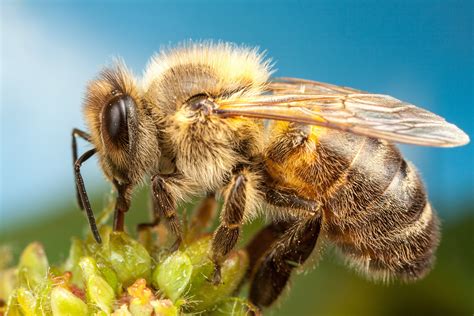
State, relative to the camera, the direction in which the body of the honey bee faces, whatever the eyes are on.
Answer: to the viewer's left
